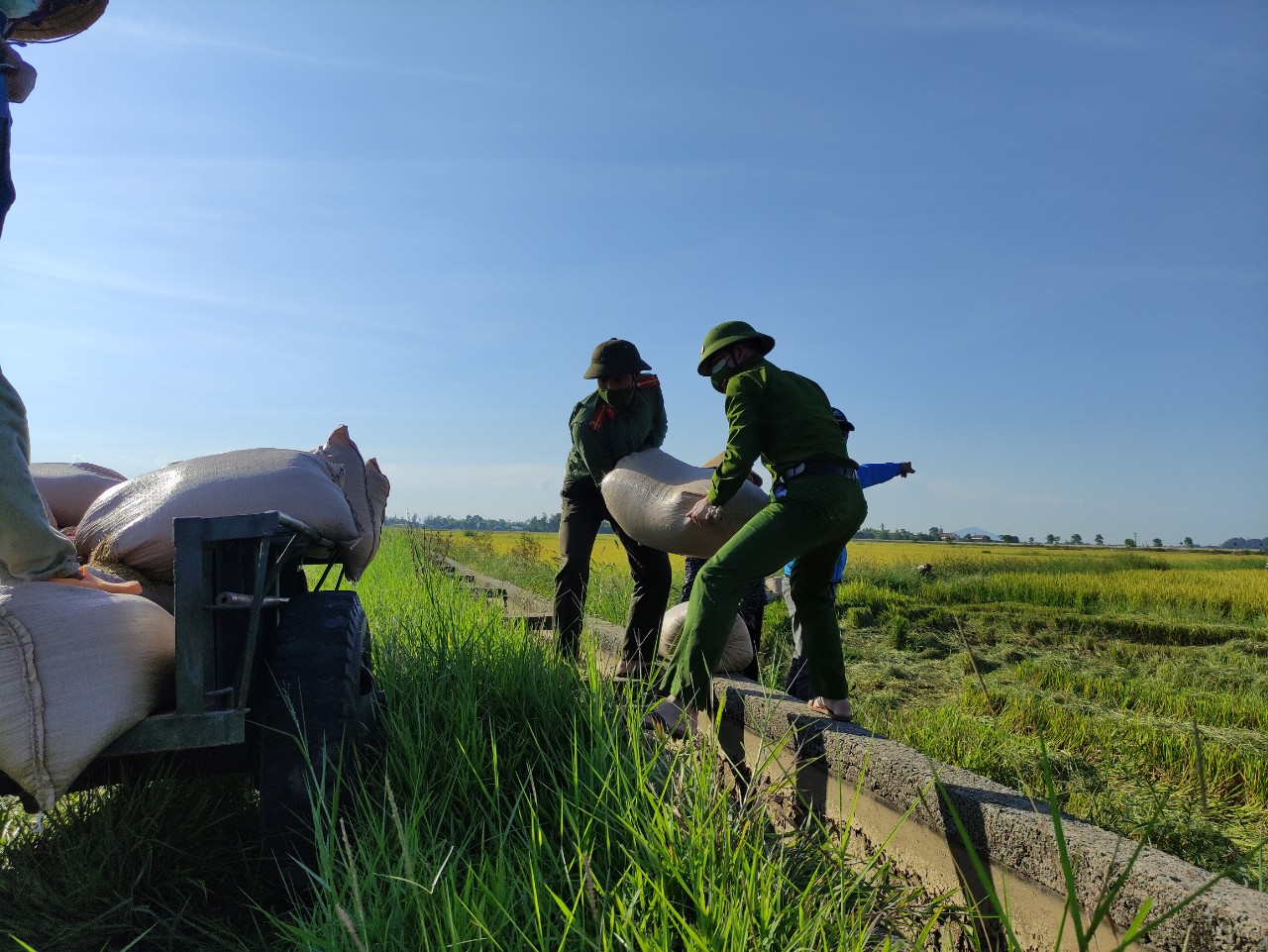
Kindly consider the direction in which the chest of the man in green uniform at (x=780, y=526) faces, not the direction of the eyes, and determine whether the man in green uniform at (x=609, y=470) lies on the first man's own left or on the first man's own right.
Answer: on the first man's own right

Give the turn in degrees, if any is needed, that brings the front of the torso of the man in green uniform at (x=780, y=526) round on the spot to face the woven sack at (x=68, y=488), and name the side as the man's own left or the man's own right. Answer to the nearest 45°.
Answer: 0° — they already face it

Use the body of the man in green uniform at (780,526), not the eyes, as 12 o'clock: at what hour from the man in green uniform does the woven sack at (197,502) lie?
The woven sack is roughly at 11 o'clock from the man in green uniform.

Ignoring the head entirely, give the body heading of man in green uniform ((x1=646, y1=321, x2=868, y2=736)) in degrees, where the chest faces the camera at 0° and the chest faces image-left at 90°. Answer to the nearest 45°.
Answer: approximately 90°
